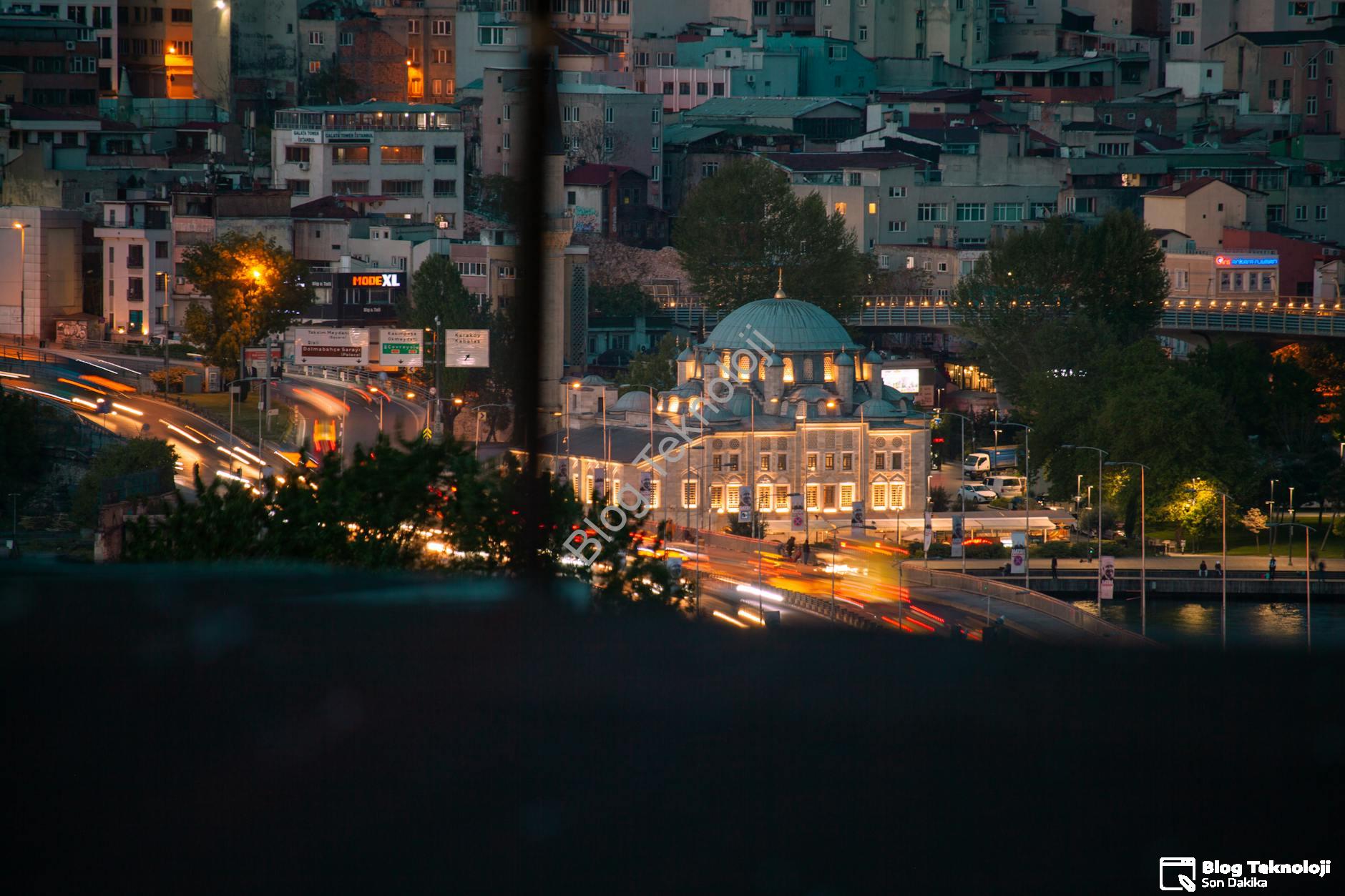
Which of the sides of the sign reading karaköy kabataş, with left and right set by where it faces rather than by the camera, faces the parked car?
left

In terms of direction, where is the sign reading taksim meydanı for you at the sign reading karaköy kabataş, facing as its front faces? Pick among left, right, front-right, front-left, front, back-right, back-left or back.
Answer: right

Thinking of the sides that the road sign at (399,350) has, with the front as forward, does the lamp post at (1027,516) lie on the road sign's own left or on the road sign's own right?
on the road sign's own left

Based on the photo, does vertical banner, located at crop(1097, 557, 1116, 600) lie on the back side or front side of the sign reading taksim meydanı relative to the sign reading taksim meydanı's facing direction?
on the front side

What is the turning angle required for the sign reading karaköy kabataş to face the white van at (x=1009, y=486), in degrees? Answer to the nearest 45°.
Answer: approximately 90° to its left

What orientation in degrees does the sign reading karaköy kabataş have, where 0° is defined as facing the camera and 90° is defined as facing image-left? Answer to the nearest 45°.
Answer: approximately 0°

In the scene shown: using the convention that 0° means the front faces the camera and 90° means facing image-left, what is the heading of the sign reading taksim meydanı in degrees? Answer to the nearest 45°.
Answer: approximately 0°

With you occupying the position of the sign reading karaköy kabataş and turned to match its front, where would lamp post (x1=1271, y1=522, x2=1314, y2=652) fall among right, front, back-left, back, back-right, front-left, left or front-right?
front-left

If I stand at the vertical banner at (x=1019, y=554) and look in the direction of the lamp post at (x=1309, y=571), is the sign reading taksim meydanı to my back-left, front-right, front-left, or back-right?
back-left
